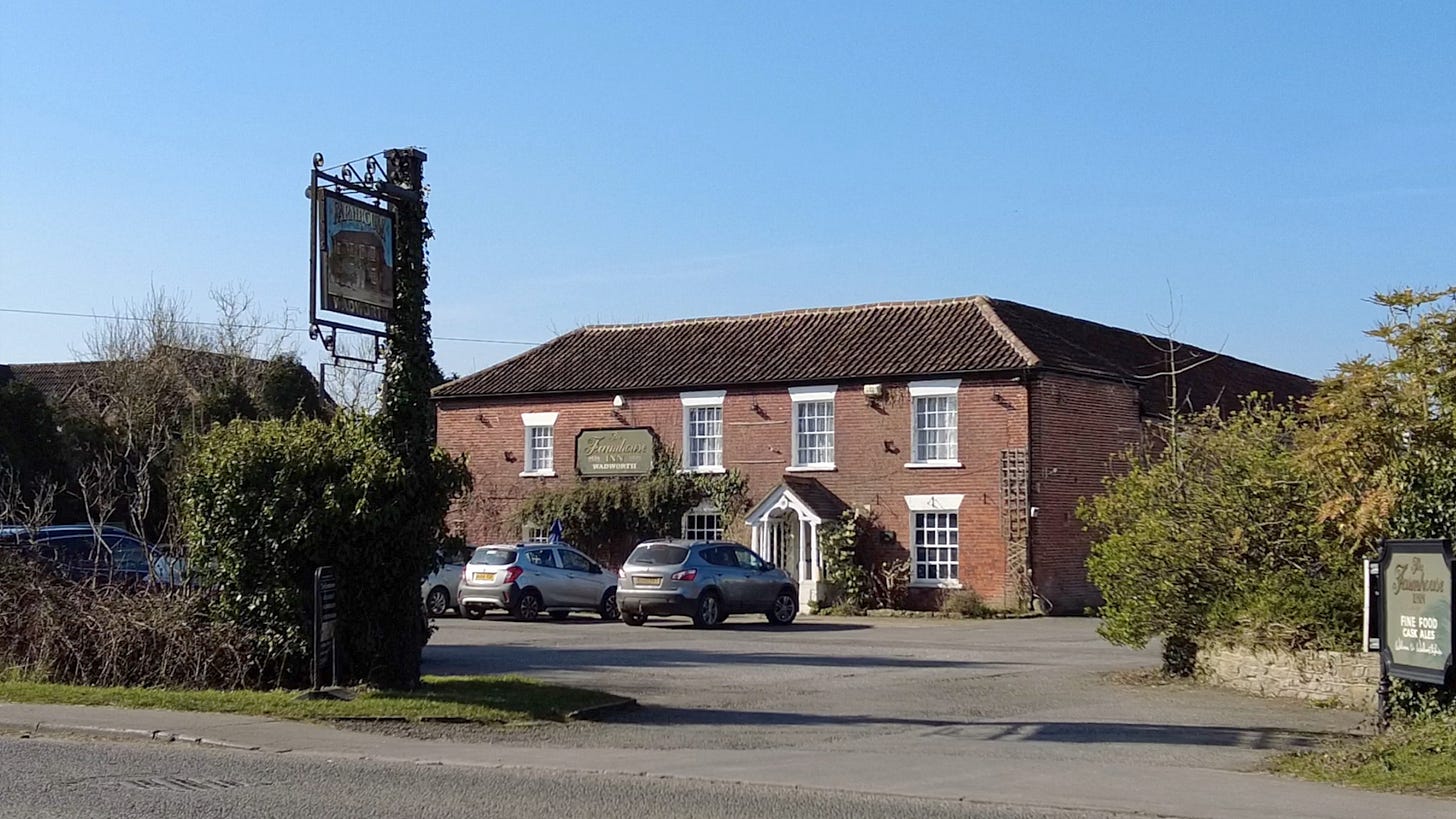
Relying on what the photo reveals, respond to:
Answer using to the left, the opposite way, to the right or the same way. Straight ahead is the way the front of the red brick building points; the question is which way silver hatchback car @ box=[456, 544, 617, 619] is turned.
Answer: the opposite way

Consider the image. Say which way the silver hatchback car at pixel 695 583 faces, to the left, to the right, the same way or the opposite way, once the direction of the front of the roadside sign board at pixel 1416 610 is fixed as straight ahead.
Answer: the opposite way

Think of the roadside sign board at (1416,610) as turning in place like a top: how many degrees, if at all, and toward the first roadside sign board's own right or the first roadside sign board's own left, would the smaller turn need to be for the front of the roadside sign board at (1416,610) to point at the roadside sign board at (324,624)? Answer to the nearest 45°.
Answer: approximately 45° to the first roadside sign board's own right

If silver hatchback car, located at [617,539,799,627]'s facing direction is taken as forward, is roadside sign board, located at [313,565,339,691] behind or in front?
behind

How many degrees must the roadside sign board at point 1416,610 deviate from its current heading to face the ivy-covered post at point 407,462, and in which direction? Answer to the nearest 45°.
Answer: approximately 45° to its right

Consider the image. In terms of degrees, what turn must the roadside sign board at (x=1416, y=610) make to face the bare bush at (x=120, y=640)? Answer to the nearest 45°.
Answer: approximately 45° to its right

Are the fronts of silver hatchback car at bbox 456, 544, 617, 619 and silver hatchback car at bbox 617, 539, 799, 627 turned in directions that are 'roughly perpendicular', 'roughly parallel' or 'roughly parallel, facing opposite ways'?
roughly parallel

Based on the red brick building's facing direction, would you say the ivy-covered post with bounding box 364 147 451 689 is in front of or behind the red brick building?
in front

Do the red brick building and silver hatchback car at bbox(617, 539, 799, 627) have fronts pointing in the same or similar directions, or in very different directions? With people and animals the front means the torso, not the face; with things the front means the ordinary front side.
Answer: very different directions

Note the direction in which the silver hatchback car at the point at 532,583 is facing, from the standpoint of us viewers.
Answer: facing away from the viewer and to the right of the viewer

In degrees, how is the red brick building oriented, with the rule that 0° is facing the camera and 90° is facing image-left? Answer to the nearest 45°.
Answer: approximately 45°

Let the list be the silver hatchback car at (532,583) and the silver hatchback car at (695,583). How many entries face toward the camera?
0

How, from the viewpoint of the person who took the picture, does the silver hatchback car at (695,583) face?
facing away from the viewer and to the right of the viewer

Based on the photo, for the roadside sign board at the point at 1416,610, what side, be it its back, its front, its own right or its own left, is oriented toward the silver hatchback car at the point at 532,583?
right
